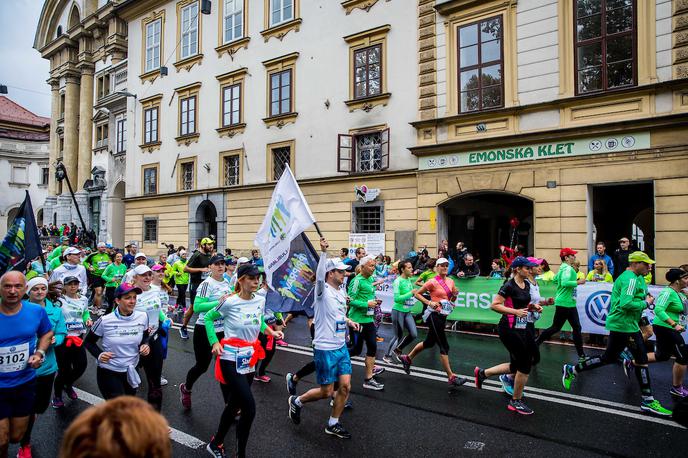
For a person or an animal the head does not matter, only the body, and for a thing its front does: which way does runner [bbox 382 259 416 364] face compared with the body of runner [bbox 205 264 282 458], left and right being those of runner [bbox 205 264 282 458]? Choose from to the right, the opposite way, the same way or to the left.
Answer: the same way

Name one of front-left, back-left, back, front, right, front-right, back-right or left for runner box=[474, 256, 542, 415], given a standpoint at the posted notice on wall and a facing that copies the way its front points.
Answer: front

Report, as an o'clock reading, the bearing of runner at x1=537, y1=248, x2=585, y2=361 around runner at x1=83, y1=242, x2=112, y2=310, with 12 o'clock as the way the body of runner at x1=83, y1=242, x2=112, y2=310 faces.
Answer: runner at x1=537, y1=248, x2=585, y2=361 is roughly at 12 o'clock from runner at x1=83, y1=242, x2=112, y2=310.

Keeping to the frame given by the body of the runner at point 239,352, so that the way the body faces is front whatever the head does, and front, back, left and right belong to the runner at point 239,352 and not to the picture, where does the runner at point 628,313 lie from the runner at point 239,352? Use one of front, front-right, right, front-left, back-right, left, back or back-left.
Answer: front-left

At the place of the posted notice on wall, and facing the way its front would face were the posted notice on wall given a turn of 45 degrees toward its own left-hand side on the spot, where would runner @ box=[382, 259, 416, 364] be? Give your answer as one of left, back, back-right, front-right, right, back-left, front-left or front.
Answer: front-right

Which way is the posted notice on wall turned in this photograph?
toward the camera

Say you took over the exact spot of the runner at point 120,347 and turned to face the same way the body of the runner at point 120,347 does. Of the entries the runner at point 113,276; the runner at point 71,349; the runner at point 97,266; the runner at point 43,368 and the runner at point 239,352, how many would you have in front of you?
1

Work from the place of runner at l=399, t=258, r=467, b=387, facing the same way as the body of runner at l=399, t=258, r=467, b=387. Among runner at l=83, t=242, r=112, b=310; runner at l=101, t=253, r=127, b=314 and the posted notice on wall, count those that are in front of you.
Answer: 0

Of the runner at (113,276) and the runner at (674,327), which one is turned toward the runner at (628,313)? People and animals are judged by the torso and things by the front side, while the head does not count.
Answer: the runner at (113,276)

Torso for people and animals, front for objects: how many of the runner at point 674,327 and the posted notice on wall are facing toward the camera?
1

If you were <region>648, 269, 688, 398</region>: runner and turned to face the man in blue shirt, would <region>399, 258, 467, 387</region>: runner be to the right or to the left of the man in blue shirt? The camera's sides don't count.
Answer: right

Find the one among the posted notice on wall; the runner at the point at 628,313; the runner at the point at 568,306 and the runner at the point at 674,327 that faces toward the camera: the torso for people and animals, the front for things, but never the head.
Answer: the posted notice on wall

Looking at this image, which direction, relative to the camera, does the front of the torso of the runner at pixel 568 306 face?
to the viewer's right

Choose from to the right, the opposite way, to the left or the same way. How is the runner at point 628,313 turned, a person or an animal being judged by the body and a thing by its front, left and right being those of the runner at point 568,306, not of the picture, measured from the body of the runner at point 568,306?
the same way

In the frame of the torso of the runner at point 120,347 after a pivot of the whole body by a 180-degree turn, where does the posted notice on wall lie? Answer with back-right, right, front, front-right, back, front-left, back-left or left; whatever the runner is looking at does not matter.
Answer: right
